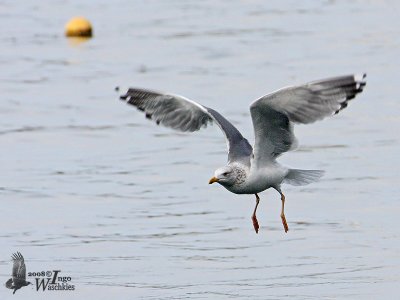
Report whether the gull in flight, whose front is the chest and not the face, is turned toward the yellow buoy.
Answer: no
